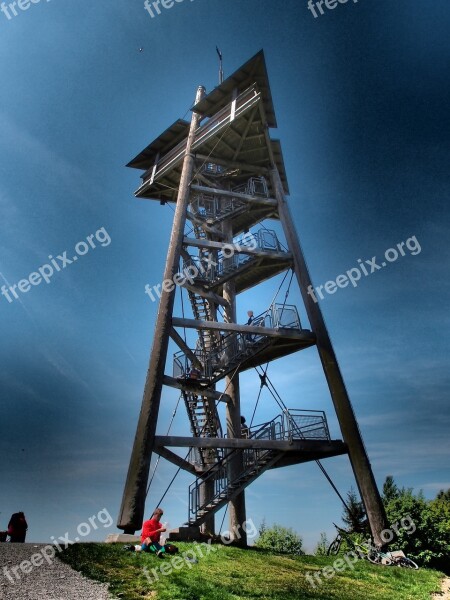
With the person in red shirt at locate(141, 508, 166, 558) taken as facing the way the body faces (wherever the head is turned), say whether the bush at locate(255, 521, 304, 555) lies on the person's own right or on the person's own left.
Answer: on the person's own left

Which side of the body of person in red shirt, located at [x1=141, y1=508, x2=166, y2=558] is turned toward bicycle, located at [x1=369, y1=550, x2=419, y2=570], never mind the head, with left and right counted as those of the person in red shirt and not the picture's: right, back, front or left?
left

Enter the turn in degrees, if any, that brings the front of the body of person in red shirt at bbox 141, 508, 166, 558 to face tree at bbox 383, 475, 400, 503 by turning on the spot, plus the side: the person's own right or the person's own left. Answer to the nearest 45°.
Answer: approximately 90° to the person's own left
